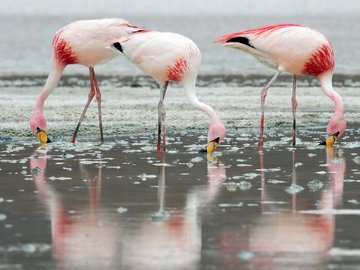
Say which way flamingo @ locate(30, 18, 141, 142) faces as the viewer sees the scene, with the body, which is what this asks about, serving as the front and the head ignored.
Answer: to the viewer's left

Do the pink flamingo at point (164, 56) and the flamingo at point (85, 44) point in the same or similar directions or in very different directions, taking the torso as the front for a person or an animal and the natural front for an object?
very different directions

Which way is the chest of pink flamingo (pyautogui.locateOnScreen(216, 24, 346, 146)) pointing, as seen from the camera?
to the viewer's right

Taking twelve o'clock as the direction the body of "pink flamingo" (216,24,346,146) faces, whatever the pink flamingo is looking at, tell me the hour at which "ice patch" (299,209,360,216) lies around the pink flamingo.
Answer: The ice patch is roughly at 3 o'clock from the pink flamingo.

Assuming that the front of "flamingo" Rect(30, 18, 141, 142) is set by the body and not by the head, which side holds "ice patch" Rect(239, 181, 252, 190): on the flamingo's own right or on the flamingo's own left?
on the flamingo's own left

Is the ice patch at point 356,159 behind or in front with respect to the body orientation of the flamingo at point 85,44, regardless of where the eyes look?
behind

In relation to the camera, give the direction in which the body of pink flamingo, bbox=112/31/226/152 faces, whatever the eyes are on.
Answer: to the viewer's right

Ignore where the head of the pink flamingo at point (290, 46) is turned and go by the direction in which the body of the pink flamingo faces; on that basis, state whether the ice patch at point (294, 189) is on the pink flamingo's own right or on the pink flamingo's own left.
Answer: on the pink flamingo's own right

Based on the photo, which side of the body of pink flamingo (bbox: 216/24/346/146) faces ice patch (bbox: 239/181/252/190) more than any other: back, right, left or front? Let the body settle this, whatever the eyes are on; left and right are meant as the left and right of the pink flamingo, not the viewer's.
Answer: right

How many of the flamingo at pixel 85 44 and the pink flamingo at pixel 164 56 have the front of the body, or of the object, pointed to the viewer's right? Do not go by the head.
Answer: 1
